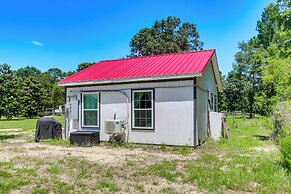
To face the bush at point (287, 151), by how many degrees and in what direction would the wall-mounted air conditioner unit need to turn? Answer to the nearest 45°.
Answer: approximately 45° to its left

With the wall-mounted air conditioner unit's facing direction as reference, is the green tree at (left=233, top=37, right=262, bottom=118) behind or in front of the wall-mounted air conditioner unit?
behind

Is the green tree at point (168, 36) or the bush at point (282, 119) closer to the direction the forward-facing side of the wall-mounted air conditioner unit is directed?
the bush

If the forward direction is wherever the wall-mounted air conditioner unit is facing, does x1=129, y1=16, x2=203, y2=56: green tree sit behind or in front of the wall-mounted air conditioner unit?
behind

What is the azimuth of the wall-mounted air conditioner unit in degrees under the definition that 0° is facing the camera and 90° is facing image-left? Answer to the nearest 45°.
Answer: approximately 0°

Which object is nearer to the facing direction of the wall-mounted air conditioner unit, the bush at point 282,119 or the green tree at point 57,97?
the bush

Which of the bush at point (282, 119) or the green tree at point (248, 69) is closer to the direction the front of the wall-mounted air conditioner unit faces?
the bush

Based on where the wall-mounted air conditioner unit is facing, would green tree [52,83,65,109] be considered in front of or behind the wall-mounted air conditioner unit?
behind

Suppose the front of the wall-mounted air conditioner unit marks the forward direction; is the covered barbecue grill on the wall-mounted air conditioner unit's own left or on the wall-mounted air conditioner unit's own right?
on the wall-mounted air conditioner unit's own right

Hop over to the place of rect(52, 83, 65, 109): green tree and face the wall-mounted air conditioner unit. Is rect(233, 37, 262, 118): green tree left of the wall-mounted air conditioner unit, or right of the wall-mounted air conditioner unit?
left
